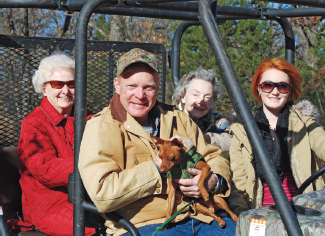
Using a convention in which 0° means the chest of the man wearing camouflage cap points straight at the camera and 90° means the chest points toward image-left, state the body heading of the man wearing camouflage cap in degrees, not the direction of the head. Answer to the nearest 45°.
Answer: approximately 315°

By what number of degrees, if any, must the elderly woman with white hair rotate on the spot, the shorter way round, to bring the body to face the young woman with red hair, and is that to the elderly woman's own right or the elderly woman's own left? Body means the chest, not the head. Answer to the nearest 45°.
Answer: approximately 45° to the elderly woman's own left

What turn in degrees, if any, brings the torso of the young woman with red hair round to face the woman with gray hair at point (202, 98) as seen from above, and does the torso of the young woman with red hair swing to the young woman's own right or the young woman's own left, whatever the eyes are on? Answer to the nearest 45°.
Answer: approximately 135° to the young woman's own right

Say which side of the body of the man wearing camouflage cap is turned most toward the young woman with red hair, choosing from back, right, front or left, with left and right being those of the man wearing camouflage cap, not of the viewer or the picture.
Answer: left

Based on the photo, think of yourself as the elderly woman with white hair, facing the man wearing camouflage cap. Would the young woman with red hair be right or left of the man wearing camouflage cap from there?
left

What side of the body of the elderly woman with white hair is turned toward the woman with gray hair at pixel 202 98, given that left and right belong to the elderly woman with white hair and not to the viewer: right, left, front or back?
left

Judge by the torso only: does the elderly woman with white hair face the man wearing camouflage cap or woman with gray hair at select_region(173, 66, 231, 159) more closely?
the man wearing camouflage cap

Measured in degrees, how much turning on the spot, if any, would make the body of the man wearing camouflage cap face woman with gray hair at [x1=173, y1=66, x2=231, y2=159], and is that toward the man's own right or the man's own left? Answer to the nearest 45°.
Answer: approximately 135° to the man's own left
